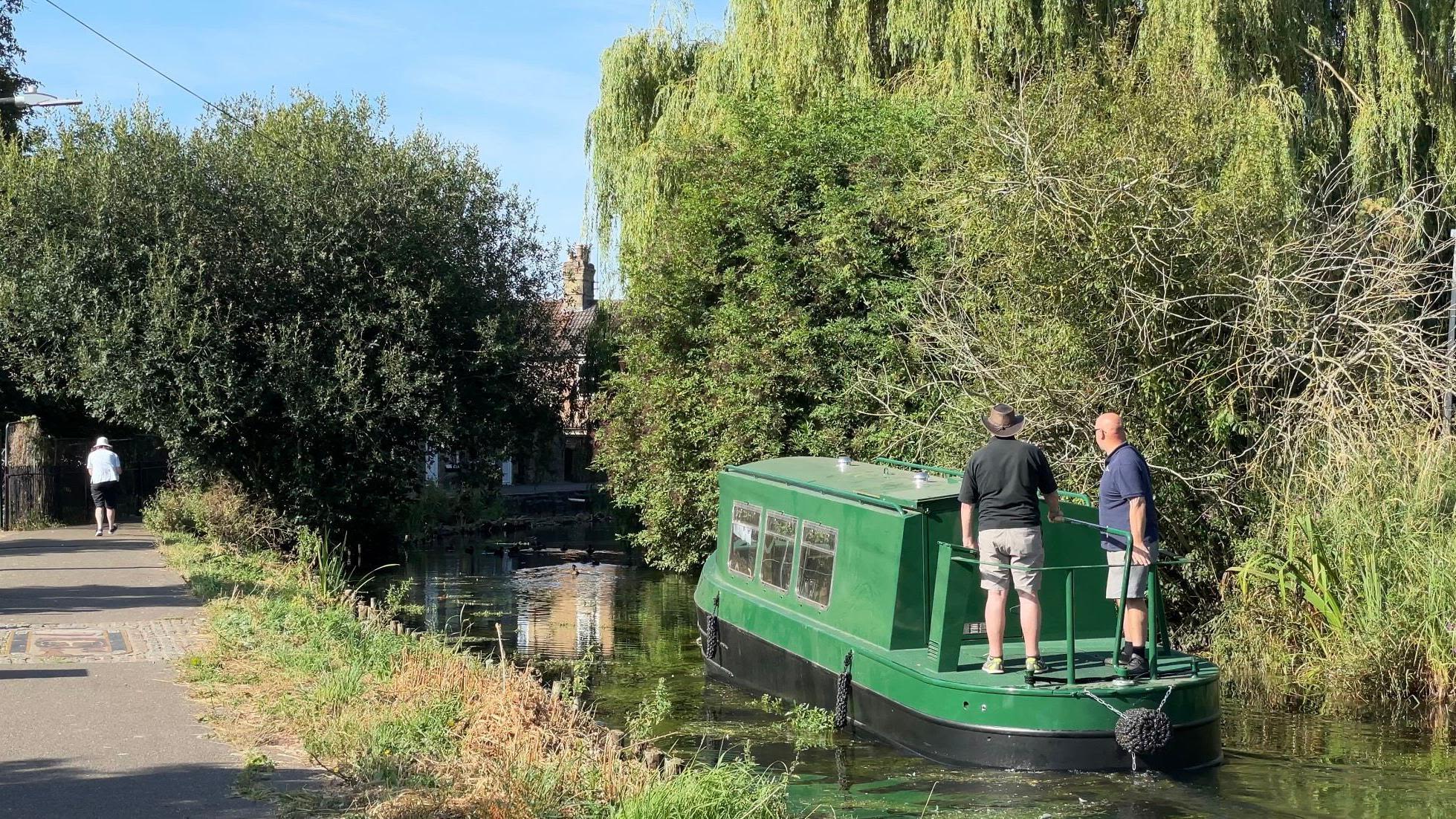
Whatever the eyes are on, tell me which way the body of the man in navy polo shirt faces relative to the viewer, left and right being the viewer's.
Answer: facing to the left of the viewer

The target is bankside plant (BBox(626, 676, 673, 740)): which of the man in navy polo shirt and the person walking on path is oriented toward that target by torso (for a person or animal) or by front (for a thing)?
the man in navy polo shirt

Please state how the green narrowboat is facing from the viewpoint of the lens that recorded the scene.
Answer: facing away from the viewer and to the left of the viewer

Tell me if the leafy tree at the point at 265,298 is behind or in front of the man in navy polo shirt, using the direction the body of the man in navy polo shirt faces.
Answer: in front

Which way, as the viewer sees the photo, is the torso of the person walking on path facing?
away from the camera

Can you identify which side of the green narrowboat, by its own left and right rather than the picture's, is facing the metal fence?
front

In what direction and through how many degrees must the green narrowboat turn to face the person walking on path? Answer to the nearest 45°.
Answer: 0° — it already faces them

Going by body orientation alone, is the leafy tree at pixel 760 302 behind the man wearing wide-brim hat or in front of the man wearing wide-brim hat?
in front

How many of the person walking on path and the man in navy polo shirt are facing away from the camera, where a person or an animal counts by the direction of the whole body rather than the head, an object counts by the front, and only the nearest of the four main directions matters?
1

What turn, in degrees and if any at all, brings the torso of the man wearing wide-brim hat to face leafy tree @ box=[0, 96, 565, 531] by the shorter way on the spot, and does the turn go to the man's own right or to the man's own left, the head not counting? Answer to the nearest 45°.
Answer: approximately 45° to the man's own left

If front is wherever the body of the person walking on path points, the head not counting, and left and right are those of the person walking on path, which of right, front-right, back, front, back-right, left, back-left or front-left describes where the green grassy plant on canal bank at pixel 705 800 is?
back

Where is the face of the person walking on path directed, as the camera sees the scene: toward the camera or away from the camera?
away from the camera

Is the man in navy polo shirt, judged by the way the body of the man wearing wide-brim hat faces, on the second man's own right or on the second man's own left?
on the second man's own right

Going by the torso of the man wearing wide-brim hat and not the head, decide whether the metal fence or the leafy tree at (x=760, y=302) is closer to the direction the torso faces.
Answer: the leafy tree

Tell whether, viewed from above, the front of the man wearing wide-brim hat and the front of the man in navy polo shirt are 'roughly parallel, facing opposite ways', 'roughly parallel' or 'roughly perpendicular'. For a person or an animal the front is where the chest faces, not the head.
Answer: roughly perpendicular

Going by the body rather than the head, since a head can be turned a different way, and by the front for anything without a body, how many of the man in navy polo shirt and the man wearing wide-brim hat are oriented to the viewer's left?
1

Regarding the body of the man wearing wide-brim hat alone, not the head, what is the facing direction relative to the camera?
away from the camera
